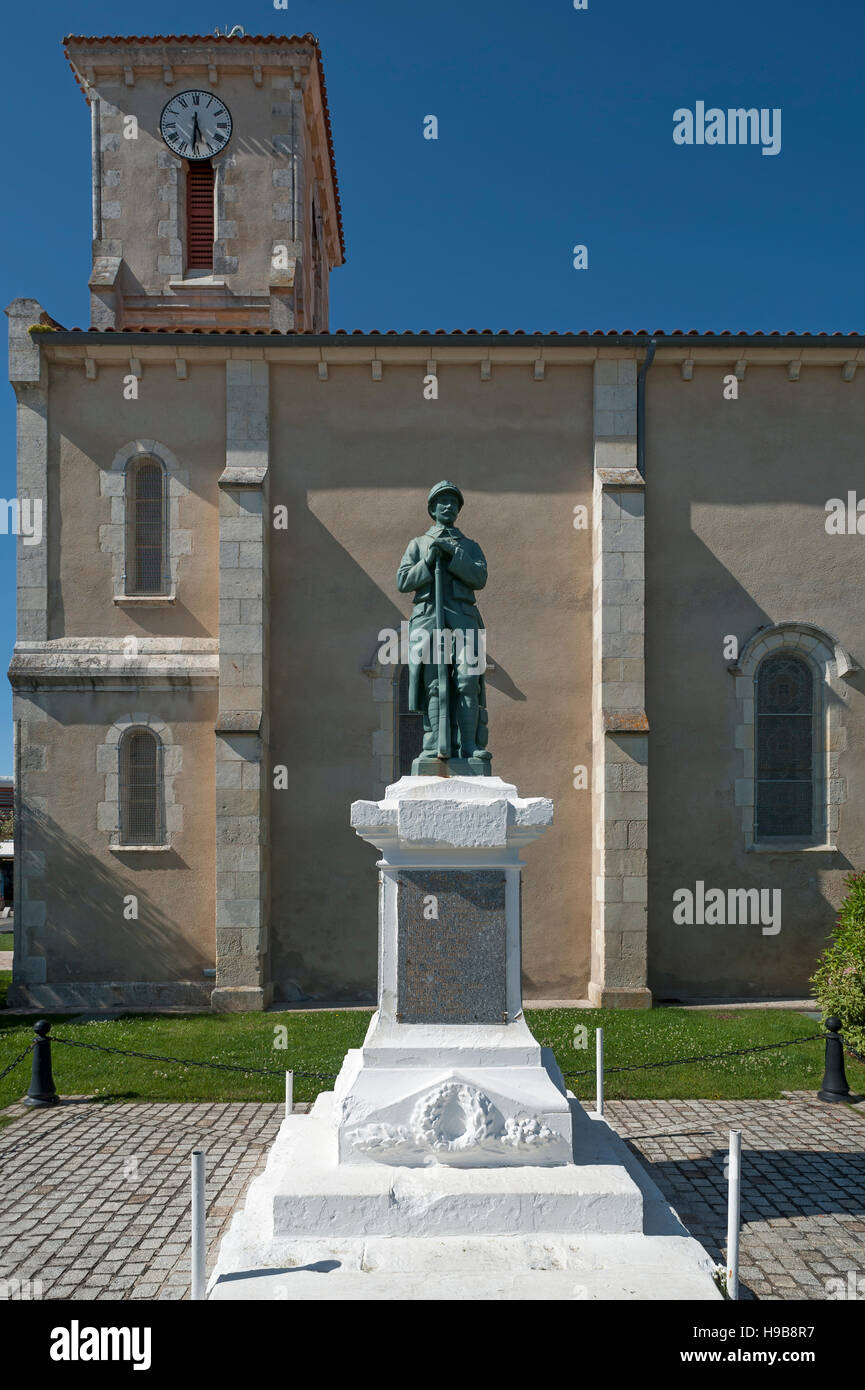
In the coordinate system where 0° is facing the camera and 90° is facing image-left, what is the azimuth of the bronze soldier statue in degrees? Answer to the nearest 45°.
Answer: approximately 0°

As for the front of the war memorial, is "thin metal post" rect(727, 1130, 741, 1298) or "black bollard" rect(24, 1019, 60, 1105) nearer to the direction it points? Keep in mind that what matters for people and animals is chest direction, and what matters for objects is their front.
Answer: the thin metal post

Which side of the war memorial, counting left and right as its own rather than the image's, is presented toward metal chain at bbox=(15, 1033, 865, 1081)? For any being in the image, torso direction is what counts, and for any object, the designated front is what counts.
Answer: back

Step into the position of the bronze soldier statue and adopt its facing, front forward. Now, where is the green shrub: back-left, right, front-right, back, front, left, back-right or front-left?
back-left

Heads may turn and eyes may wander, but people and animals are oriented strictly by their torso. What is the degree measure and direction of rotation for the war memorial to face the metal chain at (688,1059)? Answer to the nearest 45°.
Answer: approximately 135° to its left

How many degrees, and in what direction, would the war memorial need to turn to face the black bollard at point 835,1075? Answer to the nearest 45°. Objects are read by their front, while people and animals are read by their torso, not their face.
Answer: approximately 135° to its left

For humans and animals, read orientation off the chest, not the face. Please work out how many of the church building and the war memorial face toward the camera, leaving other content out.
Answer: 1

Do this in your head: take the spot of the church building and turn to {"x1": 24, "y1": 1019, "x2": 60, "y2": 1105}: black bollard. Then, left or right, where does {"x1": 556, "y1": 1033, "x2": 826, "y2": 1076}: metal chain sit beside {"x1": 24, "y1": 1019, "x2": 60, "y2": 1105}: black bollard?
left

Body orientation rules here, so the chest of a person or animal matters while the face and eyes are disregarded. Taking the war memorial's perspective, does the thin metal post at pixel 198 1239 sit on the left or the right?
on its right

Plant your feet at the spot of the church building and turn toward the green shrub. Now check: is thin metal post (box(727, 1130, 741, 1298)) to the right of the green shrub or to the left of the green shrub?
right

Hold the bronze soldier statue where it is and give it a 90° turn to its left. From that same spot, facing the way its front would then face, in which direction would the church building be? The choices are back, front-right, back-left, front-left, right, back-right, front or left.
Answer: left
